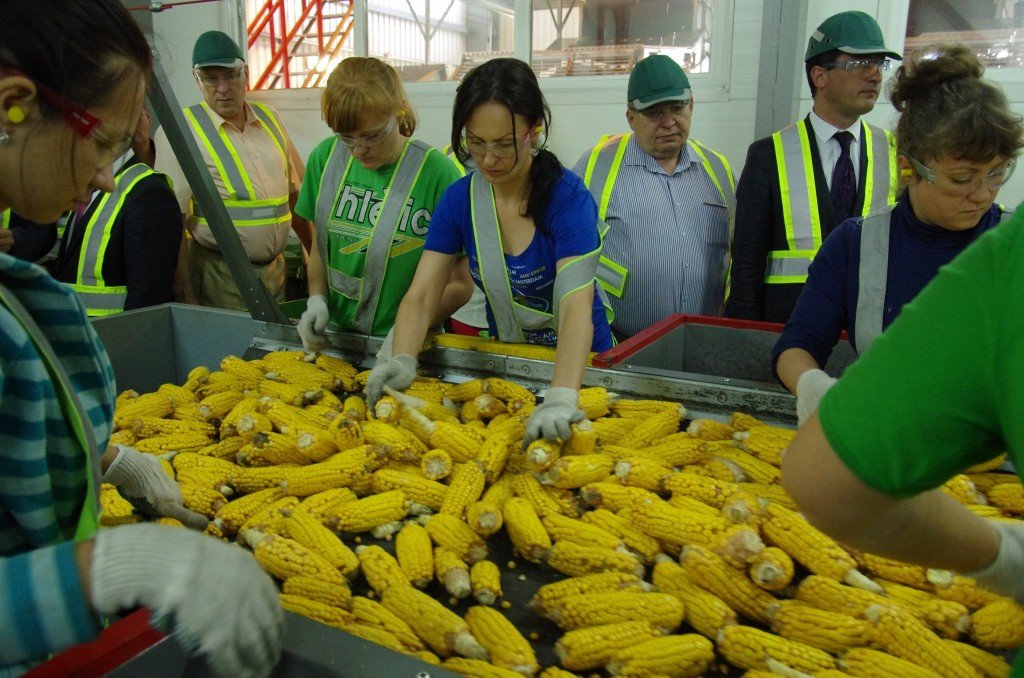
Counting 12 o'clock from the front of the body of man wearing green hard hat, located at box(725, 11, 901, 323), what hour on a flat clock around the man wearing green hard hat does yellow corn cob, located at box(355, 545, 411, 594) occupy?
The yellow corn cob is roughly at 2 o'clock from the man wearing green hard hat.

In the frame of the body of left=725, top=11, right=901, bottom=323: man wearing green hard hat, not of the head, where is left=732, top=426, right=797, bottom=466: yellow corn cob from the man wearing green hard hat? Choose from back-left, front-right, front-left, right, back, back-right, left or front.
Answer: front-right

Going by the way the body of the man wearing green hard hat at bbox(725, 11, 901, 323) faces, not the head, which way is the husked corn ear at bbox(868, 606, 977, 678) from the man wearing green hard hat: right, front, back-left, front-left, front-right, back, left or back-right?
front-right

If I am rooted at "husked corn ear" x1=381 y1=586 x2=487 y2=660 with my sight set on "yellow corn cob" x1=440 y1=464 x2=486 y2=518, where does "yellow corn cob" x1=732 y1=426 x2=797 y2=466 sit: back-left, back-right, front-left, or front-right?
front-right

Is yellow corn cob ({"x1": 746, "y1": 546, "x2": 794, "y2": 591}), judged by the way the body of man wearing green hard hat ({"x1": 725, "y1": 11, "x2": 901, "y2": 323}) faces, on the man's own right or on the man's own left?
on the man's own right

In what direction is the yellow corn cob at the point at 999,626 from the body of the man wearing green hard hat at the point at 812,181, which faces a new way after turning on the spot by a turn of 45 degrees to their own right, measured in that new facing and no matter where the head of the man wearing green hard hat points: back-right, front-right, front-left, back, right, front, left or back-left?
front

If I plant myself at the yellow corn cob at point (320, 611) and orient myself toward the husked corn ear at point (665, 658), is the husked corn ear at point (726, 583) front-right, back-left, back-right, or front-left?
front-left

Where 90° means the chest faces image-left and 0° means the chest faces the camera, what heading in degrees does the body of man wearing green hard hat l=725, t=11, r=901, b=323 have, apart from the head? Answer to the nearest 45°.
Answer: approximately 315°

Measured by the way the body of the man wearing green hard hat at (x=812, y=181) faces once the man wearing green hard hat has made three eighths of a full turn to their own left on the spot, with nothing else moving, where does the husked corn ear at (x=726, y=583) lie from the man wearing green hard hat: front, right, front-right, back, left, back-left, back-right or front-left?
back

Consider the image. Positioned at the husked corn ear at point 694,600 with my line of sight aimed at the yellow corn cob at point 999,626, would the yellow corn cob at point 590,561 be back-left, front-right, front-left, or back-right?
back-left

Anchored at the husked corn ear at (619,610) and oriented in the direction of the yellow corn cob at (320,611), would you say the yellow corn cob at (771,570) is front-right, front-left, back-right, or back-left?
back-right

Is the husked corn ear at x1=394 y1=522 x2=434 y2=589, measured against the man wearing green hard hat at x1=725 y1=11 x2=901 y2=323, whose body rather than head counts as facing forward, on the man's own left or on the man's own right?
on the man's own right

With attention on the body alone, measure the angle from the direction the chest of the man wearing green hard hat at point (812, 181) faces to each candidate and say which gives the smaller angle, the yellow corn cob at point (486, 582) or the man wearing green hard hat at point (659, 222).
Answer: the yellow corn cob

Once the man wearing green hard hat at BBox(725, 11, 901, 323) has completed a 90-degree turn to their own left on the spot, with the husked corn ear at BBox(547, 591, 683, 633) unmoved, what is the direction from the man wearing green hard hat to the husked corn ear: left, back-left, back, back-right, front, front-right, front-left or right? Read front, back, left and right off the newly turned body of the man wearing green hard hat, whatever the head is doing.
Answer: back-right
